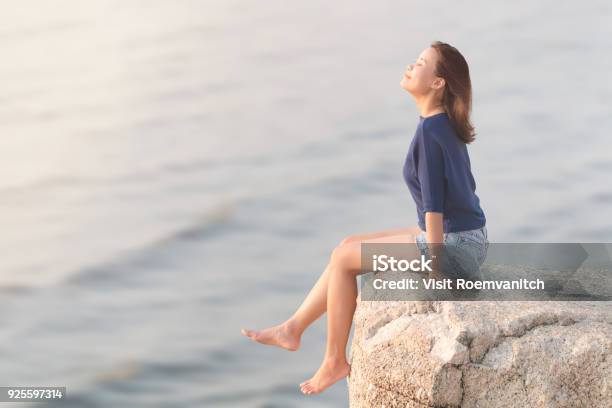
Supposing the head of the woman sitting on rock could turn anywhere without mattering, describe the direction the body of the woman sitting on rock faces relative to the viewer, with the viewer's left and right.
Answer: facing to the left of the viewer

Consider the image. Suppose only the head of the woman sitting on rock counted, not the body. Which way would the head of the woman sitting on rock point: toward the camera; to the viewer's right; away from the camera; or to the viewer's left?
to the viewer's left
